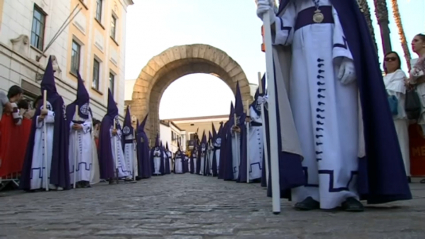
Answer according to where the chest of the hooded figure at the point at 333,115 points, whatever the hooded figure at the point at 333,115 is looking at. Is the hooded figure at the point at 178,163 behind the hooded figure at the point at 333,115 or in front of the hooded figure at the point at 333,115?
behind

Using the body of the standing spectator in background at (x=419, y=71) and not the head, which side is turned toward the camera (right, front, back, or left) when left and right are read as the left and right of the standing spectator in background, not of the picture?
left

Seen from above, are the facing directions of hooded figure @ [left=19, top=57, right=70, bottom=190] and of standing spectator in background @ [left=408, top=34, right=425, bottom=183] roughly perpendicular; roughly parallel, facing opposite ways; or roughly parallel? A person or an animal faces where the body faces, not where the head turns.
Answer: roughly perpendicular

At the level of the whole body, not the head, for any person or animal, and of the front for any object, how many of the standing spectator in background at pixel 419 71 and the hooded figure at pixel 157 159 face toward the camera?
1

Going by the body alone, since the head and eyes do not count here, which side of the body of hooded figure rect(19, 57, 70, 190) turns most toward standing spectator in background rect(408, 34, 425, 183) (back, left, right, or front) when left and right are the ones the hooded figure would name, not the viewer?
left

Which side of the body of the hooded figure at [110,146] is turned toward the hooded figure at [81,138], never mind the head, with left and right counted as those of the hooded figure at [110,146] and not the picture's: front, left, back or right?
right

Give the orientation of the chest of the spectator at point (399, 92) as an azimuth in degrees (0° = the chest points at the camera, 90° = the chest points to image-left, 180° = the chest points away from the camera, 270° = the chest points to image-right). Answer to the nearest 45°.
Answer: approximately 45°

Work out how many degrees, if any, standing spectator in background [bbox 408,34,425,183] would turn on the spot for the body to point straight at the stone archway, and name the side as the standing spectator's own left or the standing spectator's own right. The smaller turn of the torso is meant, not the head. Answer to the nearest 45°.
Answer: approximately 45° to the standing spectator's own right

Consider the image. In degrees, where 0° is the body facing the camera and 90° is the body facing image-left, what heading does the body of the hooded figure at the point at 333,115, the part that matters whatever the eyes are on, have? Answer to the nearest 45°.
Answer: approximately 0°
